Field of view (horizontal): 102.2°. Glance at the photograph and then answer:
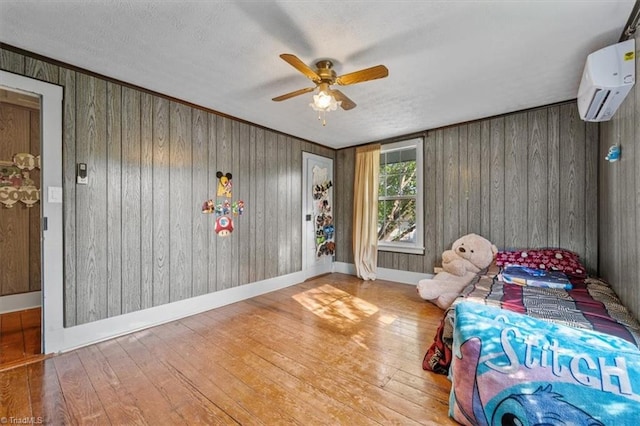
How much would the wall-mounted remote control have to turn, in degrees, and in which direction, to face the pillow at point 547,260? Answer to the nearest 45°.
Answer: approximately 45° to its left

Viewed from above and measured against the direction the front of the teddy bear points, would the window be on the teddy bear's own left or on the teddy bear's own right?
on the teddy bear's own right

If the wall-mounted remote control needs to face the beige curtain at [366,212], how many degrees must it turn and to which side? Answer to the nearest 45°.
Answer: approximately 90° to its left

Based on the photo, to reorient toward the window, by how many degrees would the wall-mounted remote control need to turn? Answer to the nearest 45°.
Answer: approximately 90° to its left

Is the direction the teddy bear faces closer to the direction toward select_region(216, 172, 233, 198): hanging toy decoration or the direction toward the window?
the hanging toy decoration

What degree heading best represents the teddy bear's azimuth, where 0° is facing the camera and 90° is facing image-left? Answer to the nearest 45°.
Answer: approximately 45°

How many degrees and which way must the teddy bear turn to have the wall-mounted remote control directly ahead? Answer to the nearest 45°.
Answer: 0° — it already faces it

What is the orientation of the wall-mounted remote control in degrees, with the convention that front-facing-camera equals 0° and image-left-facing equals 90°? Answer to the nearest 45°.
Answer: approximately 0°

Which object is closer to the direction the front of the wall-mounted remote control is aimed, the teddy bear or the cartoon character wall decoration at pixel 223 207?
the teddy bear
